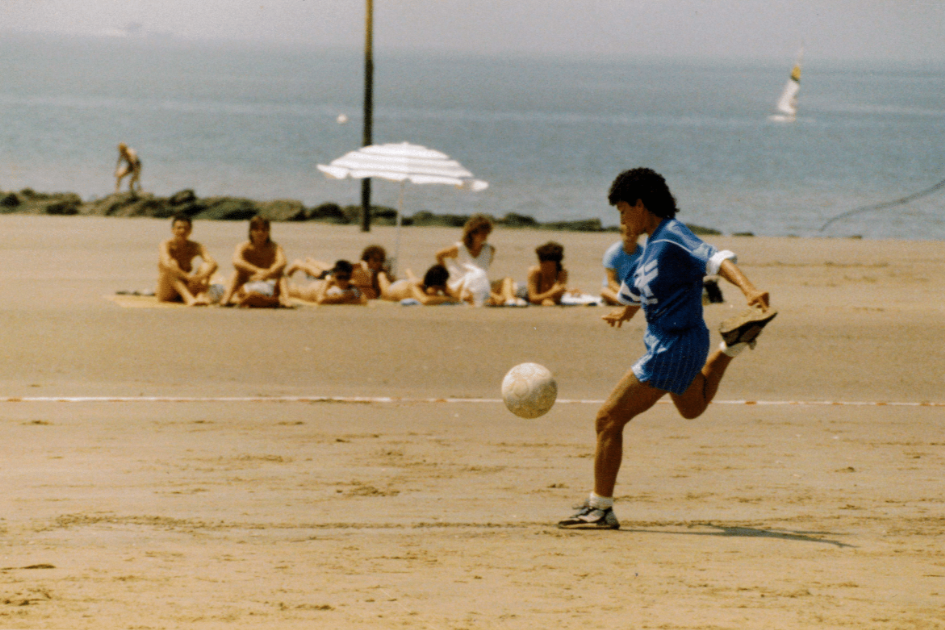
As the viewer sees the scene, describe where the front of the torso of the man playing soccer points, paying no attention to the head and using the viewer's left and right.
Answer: facing to the left of the viewer

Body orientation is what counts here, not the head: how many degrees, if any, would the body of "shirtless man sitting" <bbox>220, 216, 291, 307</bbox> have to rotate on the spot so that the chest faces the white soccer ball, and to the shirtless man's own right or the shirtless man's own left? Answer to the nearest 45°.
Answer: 0° — they already face it

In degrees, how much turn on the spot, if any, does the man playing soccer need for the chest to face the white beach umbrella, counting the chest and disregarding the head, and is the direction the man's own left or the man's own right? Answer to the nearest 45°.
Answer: approximately 90° to the man's own right

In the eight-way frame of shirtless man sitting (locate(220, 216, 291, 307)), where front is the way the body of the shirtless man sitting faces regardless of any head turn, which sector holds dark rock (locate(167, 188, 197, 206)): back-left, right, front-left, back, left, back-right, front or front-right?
back

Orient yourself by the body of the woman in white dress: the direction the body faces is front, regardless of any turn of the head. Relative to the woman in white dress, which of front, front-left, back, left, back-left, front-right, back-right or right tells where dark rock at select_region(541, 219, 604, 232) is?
back-left

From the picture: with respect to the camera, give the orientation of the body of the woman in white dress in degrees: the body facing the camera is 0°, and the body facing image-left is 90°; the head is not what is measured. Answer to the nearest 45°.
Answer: approximately 315°

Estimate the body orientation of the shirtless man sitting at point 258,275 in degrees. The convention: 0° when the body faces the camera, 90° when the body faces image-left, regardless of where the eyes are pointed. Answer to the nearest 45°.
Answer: approximately 0°

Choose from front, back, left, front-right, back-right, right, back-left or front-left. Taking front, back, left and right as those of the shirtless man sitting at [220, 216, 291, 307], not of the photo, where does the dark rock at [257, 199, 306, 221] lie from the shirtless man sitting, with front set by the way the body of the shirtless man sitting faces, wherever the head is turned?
back

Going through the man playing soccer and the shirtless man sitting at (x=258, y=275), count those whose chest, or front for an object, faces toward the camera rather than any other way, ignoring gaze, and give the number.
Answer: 1

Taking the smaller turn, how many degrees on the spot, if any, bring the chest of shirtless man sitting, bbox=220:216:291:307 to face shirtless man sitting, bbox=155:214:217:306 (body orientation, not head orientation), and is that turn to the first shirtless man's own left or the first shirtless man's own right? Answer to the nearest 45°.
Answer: approximately 90° to the first shirtless man's own right

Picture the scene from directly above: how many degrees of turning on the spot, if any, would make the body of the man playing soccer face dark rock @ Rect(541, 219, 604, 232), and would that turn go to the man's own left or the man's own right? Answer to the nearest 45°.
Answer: approximately 90° to the man's own right
